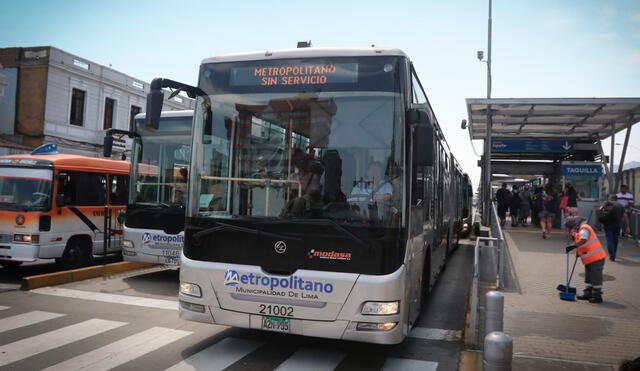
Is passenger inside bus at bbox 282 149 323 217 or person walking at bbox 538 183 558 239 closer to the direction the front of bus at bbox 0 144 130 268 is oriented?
the passenger inside bus

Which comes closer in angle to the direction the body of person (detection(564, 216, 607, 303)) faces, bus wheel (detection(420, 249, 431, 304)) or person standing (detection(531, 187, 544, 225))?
the bus wheel

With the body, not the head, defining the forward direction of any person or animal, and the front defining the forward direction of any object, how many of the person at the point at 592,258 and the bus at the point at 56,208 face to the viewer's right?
0

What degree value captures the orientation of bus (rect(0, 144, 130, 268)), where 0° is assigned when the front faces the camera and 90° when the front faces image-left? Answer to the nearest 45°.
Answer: approximately 45°

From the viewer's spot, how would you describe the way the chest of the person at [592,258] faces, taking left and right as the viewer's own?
facing to the left of the viewer

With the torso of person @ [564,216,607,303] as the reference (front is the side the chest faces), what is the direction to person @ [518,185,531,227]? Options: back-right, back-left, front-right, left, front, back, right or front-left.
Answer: right

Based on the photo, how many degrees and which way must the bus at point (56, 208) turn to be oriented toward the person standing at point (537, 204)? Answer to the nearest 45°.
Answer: approximately 135° to its left

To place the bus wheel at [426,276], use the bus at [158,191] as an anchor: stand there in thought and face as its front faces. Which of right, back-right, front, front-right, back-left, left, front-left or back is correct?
left

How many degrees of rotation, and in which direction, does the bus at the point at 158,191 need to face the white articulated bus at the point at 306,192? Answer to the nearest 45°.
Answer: approximately 45° to its left

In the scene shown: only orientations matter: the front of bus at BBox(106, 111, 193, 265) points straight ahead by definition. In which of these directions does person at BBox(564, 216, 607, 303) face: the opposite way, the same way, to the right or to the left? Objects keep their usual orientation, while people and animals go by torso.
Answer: to the right
